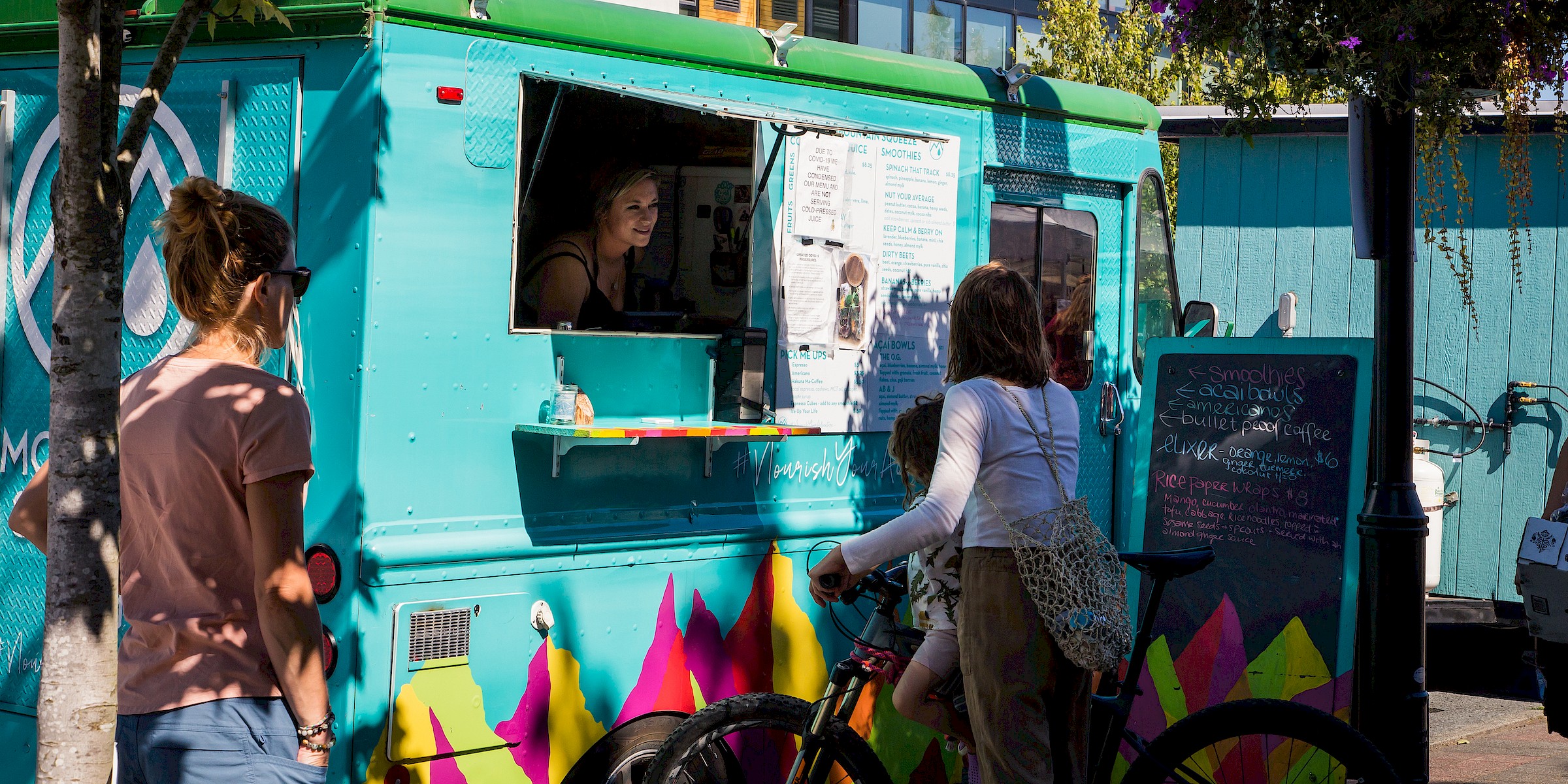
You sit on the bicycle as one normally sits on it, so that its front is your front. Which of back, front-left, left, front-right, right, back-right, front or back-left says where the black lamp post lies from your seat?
back-right

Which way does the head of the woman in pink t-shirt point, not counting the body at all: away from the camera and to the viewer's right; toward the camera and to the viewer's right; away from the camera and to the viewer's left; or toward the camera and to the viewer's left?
away from the camera and to the viewer's right

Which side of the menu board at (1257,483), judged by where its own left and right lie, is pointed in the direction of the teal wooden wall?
back

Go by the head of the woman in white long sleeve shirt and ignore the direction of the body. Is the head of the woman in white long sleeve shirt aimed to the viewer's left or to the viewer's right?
to the viewer's left

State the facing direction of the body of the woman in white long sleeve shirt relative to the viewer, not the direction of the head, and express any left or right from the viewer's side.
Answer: facing away from the viewer and to the left of the viewer

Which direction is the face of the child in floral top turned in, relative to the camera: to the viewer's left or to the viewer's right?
to the viewer's left

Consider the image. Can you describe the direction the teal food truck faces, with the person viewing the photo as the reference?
facing away from the viewer and to the right of the viewer

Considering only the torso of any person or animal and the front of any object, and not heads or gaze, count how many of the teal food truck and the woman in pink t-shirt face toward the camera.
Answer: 0

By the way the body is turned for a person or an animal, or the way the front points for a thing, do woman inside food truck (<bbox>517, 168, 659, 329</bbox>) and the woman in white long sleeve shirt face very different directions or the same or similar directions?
very different directions

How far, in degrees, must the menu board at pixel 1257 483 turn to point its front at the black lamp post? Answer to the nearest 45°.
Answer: approximately 45° to its left

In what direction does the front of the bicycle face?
to the viewer's left

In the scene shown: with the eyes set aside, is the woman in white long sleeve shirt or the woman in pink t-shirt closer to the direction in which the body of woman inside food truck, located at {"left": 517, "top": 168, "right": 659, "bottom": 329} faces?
the woman in white long sleeve shirt

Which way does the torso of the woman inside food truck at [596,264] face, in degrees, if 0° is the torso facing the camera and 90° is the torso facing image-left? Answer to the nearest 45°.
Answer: approximately 315°
